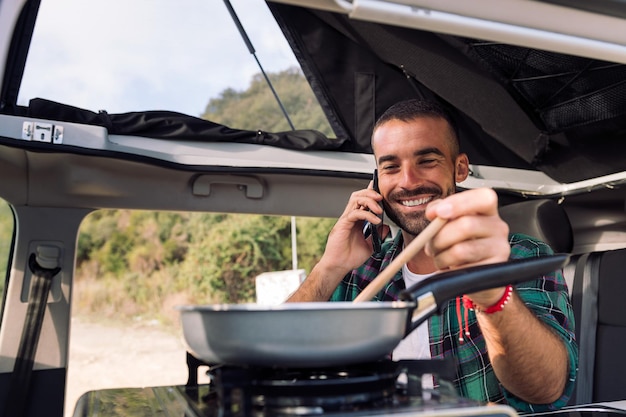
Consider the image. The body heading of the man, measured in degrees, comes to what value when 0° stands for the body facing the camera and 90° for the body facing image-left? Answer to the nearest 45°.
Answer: approximately 45°
